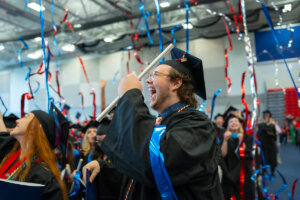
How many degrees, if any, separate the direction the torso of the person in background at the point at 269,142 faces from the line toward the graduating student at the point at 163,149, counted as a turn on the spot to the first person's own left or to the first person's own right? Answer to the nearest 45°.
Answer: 0° — they already face them

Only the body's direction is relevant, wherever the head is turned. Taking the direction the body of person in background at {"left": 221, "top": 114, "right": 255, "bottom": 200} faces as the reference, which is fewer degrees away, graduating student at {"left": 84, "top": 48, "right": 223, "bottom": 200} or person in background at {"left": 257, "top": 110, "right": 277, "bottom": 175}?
the graduating student

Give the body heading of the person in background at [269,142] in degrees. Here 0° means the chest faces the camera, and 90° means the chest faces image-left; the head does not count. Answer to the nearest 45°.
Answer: approximately 0°

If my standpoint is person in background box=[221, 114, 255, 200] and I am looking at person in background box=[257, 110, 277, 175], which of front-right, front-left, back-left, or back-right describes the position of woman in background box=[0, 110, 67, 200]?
back-left

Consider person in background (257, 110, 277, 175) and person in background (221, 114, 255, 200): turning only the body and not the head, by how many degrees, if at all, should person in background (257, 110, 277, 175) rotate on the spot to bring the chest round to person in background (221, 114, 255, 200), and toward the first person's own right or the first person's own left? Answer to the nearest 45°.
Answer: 0° — they already face them

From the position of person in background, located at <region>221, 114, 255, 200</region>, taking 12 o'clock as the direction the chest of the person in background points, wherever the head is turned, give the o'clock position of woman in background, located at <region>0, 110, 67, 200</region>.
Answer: The woman in background is roughly at 1 o'clock from the person in background.

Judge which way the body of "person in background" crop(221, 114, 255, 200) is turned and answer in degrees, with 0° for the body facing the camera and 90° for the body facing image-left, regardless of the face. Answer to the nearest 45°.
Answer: approximately 0°

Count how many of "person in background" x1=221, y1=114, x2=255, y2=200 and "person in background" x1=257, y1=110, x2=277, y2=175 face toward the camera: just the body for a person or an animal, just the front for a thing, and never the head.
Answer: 2

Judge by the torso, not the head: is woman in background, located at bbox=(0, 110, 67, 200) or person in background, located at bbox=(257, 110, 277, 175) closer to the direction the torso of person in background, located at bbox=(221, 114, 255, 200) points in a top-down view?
the woman in background
